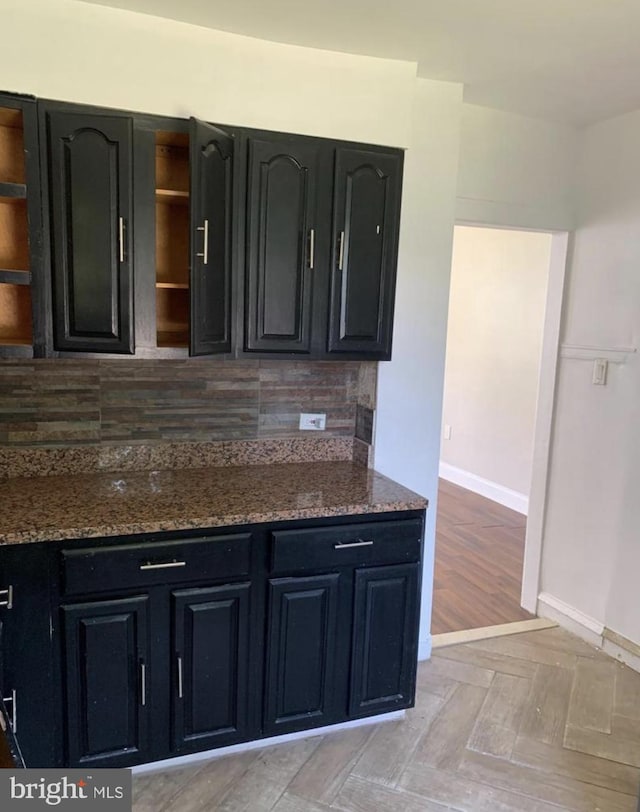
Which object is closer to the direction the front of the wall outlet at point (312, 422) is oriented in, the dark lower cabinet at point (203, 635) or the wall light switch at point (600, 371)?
the dark lower cabinet

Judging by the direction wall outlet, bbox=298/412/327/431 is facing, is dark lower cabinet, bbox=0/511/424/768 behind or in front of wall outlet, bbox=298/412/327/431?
in front

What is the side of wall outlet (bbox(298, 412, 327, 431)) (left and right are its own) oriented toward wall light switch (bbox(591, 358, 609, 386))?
left

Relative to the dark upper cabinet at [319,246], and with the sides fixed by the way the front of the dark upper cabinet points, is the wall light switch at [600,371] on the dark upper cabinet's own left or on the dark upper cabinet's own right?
on the dark upper cabinet's own left

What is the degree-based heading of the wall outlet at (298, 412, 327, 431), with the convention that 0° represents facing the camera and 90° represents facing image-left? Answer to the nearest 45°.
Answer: approximately 0°

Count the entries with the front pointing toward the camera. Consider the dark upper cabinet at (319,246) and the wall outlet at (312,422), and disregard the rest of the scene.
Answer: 2
